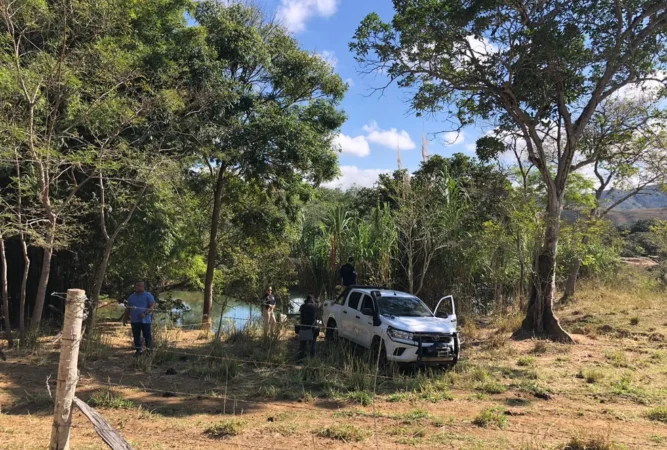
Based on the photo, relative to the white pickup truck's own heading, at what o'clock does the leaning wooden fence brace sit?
The leaning wooden fence brace is roughly at 2 o'clock from the white pickup truck.

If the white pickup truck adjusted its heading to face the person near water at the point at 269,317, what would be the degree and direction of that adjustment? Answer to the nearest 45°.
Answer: approximately 180°

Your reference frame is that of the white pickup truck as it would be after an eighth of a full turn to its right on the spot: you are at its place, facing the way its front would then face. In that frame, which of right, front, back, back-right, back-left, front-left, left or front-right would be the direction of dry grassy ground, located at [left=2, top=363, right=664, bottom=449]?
front

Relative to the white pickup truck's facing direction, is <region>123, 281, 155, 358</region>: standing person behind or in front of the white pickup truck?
behind

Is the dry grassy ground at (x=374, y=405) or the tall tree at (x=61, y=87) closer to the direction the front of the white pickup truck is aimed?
the dry grassy ground

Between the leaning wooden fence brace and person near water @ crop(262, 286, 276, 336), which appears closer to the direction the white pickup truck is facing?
the leaning wooden fence brace

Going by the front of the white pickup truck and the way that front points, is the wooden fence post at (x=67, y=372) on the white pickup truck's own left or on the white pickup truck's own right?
on the white pickup truck's own right

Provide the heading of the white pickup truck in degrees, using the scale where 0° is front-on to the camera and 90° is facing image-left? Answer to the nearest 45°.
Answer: approximately 315°

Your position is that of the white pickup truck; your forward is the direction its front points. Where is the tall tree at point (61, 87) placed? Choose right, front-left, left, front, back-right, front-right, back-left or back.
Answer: back-right
